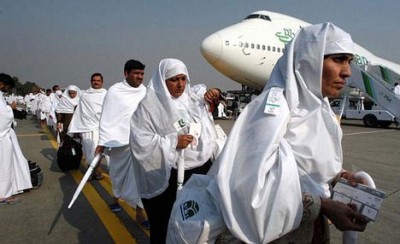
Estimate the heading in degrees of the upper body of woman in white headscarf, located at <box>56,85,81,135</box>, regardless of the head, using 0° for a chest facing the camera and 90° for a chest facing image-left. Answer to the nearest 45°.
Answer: approximately 315°

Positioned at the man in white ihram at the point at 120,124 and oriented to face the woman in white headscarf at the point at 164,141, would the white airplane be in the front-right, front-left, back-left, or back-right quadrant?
back-left

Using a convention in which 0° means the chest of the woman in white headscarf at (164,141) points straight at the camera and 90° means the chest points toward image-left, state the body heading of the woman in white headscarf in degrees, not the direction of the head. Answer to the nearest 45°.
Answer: approximately 315°

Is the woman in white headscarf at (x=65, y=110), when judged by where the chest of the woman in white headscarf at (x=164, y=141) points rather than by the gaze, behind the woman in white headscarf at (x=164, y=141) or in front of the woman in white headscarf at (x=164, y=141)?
behind

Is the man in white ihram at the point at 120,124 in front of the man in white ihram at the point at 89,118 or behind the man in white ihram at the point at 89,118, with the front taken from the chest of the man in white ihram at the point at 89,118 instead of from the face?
in front
